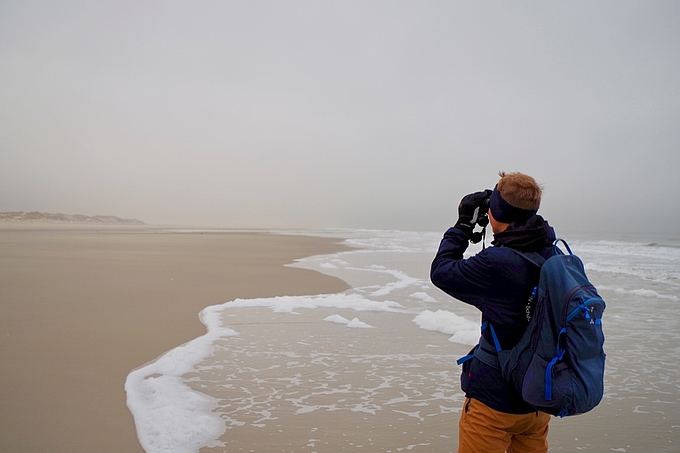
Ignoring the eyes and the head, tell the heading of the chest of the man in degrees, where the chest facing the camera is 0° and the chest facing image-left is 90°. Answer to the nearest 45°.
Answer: approximately 135°

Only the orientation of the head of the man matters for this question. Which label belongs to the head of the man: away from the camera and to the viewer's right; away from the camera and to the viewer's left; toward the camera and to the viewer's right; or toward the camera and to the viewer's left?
away from the camera and to the viewer's left
